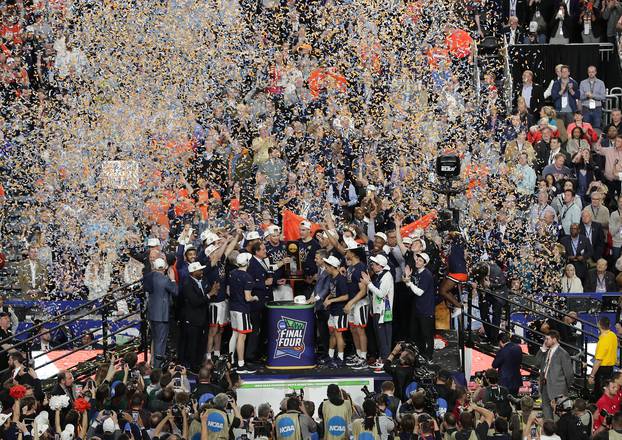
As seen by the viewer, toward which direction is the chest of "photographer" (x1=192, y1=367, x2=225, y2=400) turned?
away from the camera

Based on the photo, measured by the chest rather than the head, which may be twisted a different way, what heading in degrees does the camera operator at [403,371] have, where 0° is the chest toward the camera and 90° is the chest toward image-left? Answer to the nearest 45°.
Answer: approximately 135°

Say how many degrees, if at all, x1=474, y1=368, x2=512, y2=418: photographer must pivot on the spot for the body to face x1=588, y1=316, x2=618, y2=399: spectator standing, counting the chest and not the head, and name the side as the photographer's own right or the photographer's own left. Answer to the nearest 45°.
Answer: approximately 90° to the photographer's own right

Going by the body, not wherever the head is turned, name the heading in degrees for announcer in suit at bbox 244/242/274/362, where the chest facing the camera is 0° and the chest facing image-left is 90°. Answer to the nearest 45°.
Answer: approximately 270°

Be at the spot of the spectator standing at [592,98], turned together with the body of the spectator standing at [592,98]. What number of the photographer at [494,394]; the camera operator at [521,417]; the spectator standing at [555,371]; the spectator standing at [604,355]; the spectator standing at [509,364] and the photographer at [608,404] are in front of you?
6

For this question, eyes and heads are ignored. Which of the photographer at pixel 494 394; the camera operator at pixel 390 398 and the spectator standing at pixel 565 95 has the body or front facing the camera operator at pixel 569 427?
the spectator standing

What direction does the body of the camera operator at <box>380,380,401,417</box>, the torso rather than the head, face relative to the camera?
away from the camera

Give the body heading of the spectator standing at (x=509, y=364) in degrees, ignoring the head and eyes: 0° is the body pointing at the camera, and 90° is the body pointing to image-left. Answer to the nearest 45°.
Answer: approximately 135°

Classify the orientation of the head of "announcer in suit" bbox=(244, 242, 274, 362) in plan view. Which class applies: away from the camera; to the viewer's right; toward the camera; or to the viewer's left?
to the viewer's right
